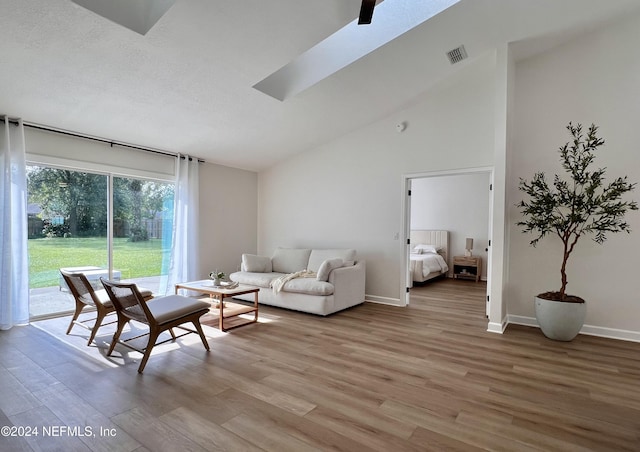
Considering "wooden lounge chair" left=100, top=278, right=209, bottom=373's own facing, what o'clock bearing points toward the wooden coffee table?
The wooden coffee table is roughly at 12 o'clock from the wooden lounge chair.

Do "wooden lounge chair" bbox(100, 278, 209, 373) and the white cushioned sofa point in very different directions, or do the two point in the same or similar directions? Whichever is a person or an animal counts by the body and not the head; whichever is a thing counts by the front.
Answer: very different directions

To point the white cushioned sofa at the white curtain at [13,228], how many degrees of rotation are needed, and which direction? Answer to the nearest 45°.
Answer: approximately 45° to its right

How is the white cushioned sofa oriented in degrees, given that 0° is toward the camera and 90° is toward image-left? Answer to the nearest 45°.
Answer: approximately 45°

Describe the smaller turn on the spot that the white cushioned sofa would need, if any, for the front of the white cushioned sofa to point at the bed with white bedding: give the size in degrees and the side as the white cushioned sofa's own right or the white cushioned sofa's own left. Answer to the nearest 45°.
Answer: approximately 180°

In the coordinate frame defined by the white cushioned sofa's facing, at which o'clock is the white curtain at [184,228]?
The white curtain is roughly at 2 o'clock from the white cushioned sofa.

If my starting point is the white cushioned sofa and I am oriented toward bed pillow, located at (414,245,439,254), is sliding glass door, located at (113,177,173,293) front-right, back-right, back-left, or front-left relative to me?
back-left

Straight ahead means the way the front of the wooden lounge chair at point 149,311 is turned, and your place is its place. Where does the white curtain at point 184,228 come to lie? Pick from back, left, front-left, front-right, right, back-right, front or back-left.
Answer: front-left

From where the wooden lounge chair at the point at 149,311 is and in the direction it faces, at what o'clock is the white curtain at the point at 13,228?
The white curtain is roughly at 9 o'clock from the wooden lounge chair.

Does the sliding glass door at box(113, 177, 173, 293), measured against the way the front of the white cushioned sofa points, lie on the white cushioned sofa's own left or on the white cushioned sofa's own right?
on the white cushioned sofa's own right

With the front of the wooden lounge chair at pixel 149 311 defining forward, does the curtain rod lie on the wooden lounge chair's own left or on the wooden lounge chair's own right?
on the wooden lounge chair's own left
